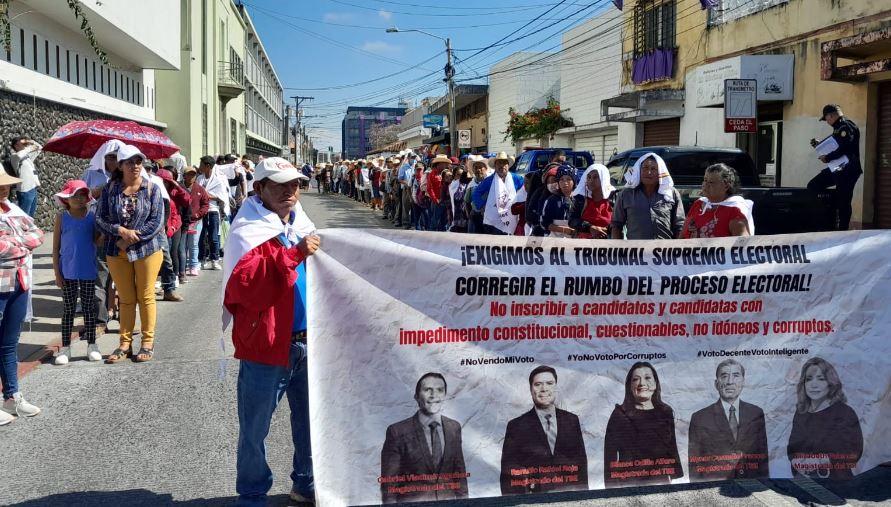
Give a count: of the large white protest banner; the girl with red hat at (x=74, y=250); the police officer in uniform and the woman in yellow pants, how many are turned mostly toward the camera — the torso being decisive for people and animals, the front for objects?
3

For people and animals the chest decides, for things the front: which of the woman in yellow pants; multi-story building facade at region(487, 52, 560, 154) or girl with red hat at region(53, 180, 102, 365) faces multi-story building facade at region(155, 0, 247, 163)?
multi-story building facade at region(487, 52, 560, 154)

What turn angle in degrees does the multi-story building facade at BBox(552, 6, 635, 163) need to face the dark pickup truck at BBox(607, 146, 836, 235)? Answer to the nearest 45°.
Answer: approximately 45° to its left

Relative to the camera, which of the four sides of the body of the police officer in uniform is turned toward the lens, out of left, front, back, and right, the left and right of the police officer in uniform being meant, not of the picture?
left

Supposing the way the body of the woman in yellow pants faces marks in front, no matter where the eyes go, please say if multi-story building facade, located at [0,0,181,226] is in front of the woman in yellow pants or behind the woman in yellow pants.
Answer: behind

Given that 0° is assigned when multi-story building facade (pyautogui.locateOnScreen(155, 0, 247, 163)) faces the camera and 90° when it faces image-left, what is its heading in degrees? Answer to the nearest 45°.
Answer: approximately 315°

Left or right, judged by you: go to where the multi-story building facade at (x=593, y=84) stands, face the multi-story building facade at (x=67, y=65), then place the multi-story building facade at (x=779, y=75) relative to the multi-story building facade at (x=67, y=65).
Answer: left

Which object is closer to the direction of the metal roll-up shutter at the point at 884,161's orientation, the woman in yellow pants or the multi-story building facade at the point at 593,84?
the woman in yellow pants
